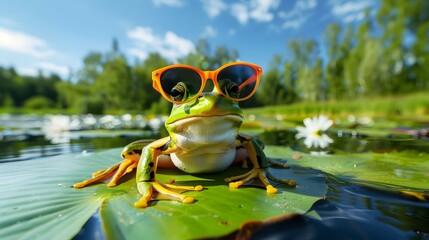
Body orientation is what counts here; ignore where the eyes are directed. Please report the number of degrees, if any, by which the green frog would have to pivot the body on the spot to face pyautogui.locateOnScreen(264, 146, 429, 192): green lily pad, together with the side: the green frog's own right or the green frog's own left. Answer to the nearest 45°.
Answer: approximately 90° to the green frog's own left

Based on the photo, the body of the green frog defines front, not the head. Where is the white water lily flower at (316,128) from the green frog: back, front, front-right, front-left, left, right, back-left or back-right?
back-left

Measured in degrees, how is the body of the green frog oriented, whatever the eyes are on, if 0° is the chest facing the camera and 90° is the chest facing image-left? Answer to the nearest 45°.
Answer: approximately 0°
